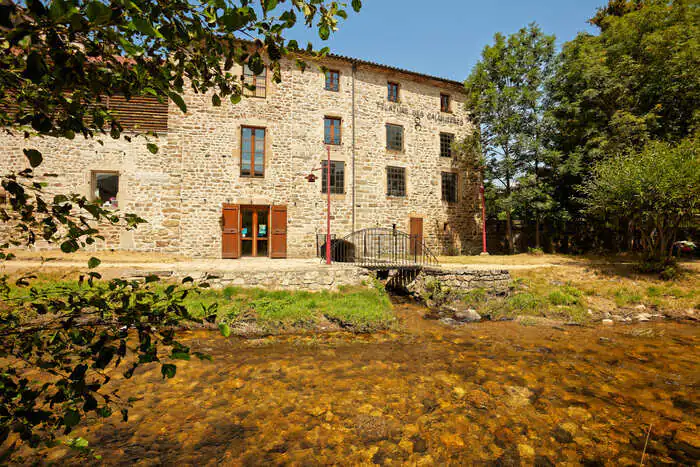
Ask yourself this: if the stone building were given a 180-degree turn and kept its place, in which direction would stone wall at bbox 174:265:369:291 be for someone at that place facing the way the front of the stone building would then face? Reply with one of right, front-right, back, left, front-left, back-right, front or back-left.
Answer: back

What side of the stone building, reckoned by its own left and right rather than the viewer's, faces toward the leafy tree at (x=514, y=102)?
left

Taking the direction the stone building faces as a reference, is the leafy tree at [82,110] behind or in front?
in front

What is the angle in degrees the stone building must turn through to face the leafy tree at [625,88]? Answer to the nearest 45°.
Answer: approximately 90° to its left

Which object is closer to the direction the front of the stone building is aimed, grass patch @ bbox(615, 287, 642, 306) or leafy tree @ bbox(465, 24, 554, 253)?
the grass patch

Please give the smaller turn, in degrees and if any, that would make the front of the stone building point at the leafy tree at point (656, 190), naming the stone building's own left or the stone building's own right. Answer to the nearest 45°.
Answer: approximately 45° to the stone building's own left

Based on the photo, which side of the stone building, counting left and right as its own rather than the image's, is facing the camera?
front

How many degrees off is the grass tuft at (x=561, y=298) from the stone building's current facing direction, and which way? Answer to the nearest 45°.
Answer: approximately 45° to its left

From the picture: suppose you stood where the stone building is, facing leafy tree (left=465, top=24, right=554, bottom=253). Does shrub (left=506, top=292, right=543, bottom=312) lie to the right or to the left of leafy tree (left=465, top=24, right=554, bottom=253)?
right

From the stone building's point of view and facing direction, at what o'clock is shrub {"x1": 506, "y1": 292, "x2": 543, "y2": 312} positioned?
The shrub is roughly at 11 o'clock from the stone building.

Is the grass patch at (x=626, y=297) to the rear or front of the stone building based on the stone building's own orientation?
to the front

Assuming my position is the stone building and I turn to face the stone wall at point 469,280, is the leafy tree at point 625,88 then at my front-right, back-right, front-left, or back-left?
front-left
